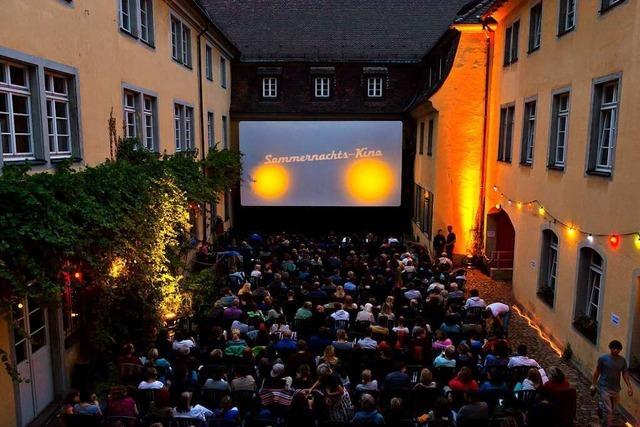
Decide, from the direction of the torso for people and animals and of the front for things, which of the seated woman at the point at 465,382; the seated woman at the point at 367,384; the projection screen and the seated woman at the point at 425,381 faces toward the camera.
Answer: the projection screen

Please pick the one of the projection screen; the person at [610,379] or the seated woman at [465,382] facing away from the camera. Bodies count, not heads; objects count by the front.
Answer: the seated woman

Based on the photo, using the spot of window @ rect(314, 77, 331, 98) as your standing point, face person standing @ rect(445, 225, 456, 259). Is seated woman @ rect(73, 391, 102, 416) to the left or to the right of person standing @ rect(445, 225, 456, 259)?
right

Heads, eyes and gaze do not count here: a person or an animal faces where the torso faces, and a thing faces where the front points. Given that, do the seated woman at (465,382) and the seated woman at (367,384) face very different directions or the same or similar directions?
same or similar directions

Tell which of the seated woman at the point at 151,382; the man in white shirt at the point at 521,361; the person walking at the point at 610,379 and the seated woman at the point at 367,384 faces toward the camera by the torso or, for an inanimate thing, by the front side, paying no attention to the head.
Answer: the person walking

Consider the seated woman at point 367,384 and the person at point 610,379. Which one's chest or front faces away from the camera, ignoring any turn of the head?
the seated woman

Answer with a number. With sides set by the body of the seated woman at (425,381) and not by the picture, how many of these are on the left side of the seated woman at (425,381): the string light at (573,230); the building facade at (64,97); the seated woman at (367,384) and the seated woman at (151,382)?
3

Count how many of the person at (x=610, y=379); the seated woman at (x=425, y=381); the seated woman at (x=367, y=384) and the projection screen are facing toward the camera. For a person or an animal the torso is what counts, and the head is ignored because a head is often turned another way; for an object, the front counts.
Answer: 2

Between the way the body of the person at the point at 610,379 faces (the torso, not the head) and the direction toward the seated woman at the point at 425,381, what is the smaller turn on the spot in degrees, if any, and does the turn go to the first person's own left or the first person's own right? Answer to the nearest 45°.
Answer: approximately 45° to the first person's own right

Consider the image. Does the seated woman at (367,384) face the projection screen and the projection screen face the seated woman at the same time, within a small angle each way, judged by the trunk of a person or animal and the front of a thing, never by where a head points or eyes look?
yes

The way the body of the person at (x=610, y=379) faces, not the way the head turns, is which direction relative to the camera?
toward the camera

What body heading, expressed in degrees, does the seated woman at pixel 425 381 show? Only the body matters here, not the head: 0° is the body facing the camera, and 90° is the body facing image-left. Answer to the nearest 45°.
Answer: approximately 180°

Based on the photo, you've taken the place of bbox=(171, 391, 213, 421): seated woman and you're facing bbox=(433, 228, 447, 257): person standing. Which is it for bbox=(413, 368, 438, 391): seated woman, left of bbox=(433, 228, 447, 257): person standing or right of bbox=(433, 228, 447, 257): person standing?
right

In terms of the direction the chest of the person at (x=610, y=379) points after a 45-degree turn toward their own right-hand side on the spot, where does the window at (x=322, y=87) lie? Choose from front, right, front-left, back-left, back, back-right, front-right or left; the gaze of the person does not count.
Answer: right

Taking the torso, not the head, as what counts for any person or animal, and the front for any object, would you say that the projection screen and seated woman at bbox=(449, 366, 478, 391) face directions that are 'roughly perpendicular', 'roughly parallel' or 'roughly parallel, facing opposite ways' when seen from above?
roughly parallel, facing opposite ways

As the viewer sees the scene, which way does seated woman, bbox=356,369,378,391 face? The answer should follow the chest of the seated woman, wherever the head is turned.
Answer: away from the camera

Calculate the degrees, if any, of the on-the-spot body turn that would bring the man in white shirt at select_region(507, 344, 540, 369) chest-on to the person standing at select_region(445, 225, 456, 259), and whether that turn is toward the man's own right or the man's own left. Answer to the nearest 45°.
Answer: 0° — they already face them

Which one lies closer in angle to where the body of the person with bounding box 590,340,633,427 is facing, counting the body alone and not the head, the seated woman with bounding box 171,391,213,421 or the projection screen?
the seated woman

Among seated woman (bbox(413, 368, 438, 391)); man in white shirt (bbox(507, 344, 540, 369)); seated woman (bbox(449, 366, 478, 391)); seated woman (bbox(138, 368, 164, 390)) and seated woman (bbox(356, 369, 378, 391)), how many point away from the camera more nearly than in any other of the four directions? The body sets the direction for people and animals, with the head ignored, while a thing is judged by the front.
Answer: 5
